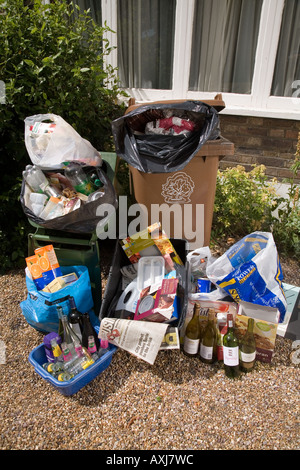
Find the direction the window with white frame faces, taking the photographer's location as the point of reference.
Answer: facing the viewer

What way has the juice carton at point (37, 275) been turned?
toward the camera

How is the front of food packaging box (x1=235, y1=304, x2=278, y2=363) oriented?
toward the camera

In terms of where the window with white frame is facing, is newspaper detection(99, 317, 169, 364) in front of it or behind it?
in front

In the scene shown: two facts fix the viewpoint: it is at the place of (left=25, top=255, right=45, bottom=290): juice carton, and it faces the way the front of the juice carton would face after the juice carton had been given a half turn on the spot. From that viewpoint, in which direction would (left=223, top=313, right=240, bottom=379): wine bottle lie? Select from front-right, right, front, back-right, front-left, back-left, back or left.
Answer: back-right

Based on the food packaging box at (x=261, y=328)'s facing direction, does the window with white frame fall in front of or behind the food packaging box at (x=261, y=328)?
behind

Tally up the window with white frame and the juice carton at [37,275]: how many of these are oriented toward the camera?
2

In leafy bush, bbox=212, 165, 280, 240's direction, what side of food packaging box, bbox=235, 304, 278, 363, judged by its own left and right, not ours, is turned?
back

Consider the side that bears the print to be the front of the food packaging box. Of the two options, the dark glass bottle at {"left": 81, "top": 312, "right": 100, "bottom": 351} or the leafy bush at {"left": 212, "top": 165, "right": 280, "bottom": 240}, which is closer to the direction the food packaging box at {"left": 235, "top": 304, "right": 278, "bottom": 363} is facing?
the dark glass bottle

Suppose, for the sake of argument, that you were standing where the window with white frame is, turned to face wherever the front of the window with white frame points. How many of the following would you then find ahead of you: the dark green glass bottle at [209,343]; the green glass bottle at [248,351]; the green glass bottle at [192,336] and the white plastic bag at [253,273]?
4

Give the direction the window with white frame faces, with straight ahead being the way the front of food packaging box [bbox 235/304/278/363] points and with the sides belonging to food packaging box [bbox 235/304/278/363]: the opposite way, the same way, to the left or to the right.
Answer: the same way

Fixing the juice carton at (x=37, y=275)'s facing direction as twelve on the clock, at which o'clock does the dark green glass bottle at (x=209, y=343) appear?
The dark green glass bottle is roughly at 10 o'clock from the juice carton.
